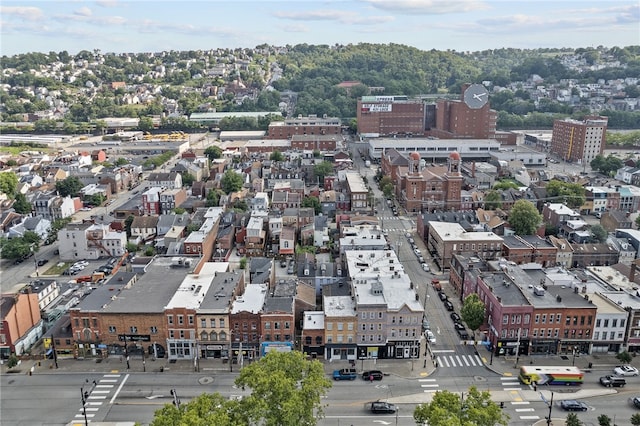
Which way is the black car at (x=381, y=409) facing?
to the viewer's right

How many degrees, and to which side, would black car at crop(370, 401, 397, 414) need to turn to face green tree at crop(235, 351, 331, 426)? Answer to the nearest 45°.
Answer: approximately 135° to its right

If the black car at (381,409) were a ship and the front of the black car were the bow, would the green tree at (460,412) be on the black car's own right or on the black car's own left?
on the black car's own right

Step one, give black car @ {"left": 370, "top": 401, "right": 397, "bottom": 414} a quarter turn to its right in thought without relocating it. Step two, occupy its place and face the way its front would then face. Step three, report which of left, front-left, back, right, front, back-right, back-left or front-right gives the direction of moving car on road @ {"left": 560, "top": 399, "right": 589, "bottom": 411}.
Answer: left

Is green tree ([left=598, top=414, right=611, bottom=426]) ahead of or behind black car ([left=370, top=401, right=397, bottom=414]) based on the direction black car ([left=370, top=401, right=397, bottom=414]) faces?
ahead

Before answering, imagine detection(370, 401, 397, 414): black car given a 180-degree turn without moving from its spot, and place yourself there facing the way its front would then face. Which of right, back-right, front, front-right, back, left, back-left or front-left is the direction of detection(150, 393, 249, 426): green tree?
front-left
